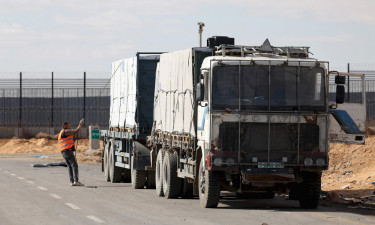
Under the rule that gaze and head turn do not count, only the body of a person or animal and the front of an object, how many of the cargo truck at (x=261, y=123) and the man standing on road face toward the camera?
1

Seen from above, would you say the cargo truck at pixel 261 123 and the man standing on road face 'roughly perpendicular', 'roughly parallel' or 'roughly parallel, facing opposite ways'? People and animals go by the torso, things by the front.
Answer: roughly perpendicular

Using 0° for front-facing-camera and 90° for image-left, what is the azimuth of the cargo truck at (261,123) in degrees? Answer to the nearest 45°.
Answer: approximately 0°
